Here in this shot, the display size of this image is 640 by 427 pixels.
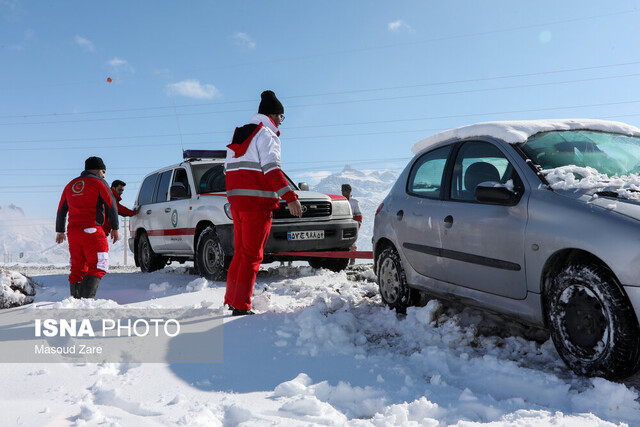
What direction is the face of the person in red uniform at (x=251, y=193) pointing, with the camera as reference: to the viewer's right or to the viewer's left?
to the viewer's right

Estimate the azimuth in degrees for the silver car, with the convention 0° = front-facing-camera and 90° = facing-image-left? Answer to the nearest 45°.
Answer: approximately 315°

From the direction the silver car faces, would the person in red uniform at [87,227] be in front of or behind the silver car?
behind

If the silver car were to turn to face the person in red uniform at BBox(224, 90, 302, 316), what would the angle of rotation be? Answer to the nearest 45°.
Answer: approximately 135° to its right

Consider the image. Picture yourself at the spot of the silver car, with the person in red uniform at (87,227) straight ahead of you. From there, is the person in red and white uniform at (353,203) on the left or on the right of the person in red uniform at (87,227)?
right
